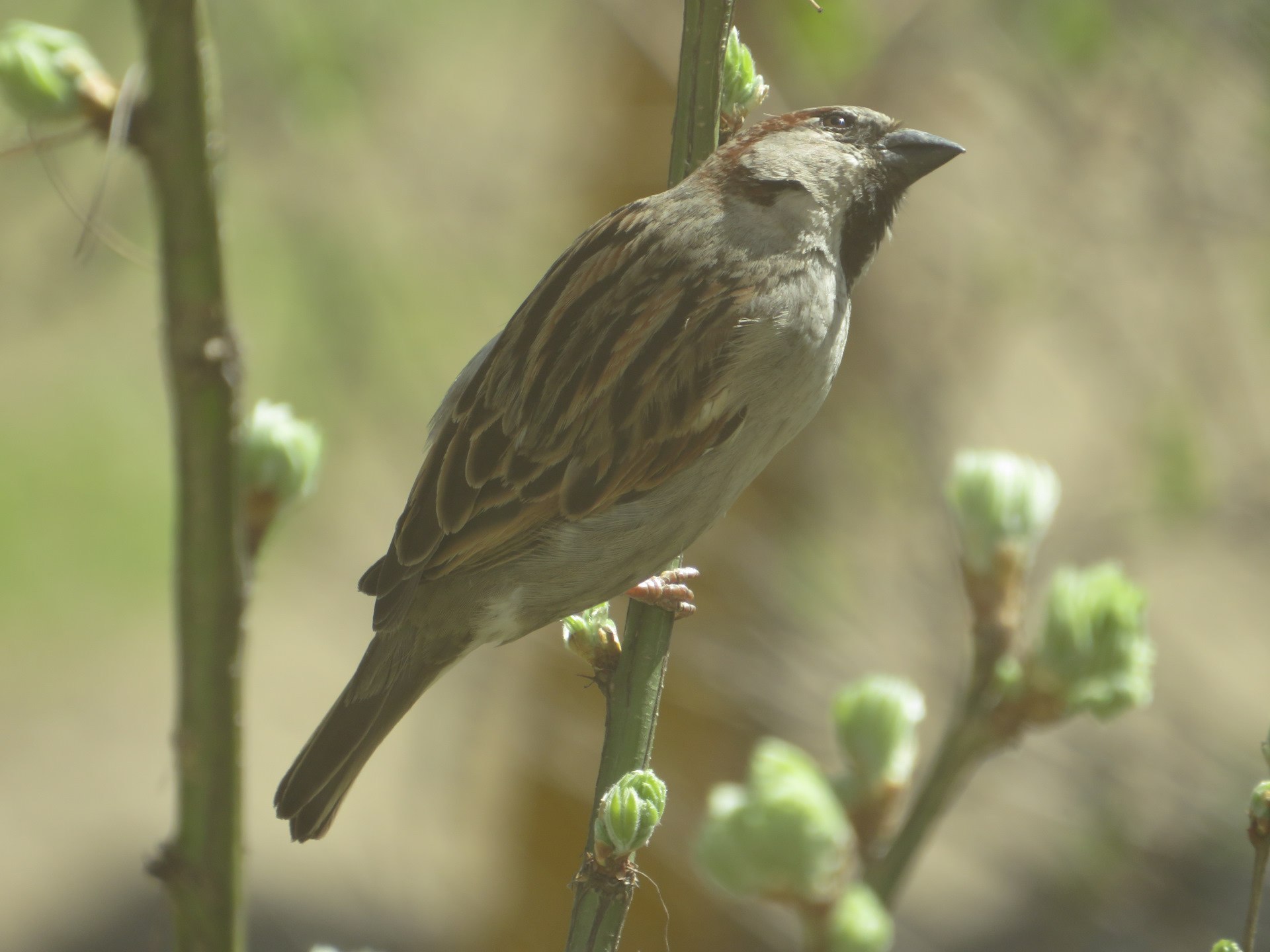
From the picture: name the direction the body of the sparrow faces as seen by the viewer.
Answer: to the viewer's right
